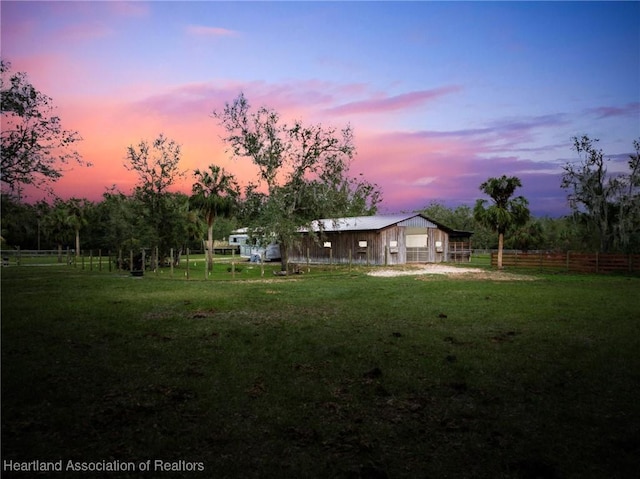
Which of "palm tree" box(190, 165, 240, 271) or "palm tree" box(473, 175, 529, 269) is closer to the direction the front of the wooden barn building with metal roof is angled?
the "palm tree" box(473, 175, 529, 269)

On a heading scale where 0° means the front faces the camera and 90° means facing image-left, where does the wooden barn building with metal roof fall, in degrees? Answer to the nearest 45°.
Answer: approximately 315°

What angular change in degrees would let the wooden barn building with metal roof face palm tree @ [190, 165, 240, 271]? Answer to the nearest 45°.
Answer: approximately 135° to its right
